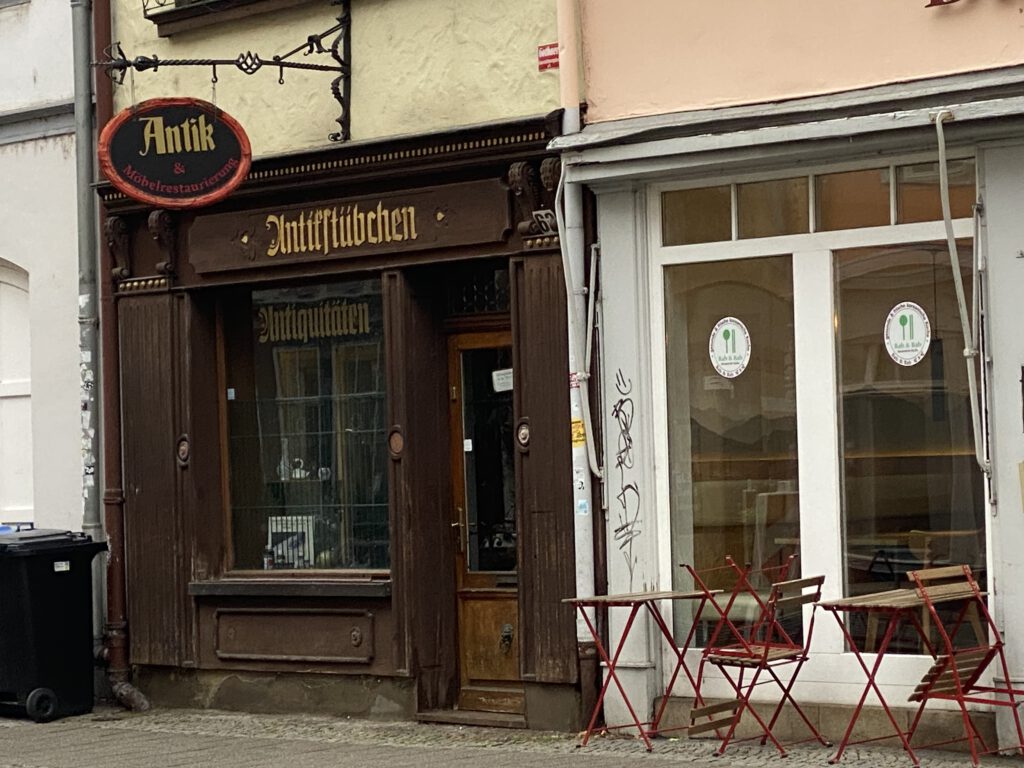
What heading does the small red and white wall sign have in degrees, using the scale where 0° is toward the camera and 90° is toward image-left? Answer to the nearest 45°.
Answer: approximately 0°

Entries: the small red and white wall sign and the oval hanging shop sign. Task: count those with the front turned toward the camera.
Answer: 2

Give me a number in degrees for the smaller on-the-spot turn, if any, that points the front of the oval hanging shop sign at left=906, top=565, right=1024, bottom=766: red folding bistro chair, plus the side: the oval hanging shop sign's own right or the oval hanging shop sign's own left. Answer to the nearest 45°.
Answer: approximately 45° to the oval hanging shop sign's own left

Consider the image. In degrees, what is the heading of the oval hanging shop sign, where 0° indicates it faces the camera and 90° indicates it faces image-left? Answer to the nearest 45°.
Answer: approximately 0°

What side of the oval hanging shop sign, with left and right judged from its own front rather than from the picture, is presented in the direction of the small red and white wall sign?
left

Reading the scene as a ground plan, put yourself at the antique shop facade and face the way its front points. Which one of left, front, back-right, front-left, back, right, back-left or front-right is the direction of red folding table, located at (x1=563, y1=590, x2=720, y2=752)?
left

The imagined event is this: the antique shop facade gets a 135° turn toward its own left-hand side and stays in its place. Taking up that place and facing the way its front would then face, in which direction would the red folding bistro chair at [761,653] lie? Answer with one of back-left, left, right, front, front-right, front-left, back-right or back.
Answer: front-right
